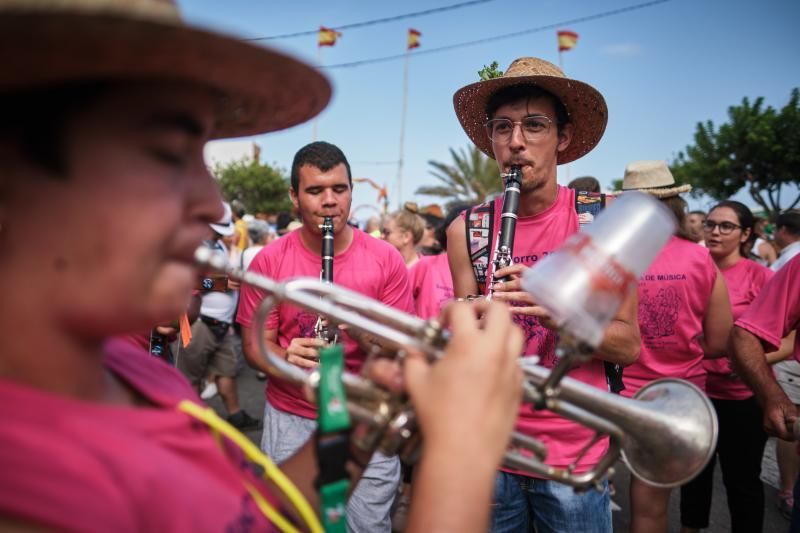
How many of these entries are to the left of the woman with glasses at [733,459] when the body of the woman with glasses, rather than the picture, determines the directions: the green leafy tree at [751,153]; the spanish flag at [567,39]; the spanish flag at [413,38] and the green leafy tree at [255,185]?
0

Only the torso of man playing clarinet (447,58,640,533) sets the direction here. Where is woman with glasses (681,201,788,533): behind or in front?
behind

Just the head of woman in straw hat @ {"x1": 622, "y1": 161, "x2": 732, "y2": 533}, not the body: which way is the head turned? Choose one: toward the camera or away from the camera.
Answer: away from the camera

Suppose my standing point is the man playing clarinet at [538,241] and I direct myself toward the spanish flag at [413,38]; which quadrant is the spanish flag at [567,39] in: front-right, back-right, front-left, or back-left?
front-right

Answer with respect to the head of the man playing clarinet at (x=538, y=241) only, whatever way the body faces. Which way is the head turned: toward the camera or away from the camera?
toward the camera

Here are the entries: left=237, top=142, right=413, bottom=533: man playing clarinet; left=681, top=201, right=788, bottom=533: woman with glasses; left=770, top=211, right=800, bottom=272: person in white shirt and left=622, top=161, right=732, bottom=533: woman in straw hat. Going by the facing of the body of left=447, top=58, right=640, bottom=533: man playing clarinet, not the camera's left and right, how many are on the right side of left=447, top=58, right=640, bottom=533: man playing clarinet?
1

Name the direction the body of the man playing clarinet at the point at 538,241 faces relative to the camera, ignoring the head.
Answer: toward the camera

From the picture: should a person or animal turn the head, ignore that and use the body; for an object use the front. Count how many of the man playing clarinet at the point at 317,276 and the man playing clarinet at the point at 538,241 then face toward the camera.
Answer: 2

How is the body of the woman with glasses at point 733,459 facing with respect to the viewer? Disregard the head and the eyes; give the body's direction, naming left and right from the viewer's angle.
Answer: facing the viewer and to the left of the viewer

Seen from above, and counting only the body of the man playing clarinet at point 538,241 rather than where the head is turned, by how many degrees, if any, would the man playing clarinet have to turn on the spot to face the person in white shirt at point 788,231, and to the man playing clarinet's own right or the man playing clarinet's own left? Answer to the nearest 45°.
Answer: approximately 135° to the man playing clarinet's own left

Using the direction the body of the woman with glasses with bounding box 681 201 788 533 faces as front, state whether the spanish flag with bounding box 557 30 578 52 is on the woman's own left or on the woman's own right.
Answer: on the woman's own right

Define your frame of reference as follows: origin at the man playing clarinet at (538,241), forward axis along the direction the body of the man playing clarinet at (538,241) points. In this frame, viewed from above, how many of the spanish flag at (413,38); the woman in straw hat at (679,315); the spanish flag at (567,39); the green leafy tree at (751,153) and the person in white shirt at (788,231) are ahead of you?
0

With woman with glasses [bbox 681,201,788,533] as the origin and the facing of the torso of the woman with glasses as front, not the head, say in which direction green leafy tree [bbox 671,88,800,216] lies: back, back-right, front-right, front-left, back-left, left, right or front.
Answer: back-right

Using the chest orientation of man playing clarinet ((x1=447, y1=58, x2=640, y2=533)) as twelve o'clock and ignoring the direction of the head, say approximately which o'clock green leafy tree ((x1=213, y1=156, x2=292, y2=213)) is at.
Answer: The green leafy tree is roughly at 5 o'clock from the man playing clarinet.
